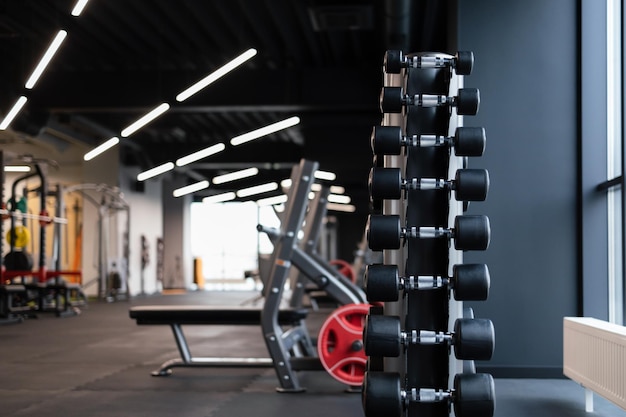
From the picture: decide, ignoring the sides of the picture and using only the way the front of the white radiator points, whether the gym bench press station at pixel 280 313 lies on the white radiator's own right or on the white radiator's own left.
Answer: on the white radiator's own right

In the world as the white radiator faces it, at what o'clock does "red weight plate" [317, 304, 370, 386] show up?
The red weight plate is roughly at 2 o'clock from the white radiator.

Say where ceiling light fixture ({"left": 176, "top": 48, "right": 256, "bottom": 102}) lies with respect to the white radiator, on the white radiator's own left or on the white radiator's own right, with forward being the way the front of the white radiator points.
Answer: on the white radiator's own right

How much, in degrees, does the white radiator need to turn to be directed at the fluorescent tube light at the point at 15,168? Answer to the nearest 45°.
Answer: approximately 90° to its right

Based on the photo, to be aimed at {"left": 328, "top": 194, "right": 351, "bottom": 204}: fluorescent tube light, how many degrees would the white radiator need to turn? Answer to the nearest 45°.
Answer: approximately 135° to its right

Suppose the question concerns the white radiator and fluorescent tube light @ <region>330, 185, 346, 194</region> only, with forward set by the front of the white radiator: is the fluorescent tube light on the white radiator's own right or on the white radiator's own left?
on the white radiator's own right

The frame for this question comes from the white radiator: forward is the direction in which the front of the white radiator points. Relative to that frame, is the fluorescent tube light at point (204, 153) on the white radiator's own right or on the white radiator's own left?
on the white radiator's own right

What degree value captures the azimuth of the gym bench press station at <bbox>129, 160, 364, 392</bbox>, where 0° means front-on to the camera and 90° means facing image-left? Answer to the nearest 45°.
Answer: approximately 90°

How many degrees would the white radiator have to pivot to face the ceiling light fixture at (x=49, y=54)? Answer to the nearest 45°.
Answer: approximately 45° to its right
